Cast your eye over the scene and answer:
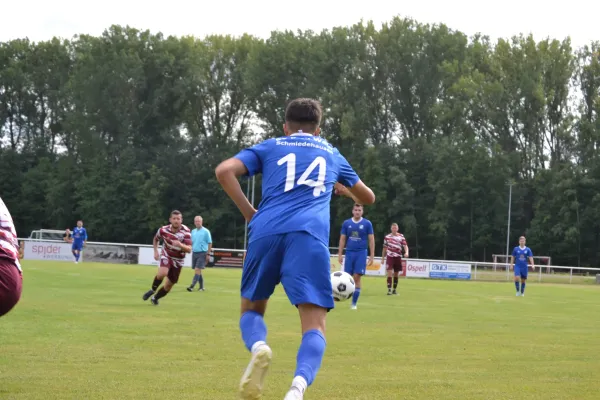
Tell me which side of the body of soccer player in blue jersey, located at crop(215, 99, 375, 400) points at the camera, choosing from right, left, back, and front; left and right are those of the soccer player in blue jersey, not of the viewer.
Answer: back

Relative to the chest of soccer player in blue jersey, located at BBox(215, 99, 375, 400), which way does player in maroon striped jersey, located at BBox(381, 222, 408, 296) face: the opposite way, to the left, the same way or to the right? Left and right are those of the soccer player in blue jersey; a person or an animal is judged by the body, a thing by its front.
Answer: the opposite way

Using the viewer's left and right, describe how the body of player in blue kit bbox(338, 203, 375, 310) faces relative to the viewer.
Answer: facing the viewer

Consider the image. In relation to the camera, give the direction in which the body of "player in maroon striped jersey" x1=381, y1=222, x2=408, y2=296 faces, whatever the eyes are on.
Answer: toward the camera

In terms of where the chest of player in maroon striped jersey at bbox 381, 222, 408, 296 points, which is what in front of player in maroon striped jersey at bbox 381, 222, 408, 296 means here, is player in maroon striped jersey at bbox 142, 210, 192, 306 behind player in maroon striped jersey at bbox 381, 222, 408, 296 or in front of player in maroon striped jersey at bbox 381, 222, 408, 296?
in front

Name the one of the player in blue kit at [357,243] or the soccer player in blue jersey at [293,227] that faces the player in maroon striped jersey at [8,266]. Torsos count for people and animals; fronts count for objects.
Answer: the player in blue kit

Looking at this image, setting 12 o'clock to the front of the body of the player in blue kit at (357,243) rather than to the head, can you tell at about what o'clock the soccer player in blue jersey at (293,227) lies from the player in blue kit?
The soccer player in blue jersey is roughly at 12 o'clock from the player in blue kit.

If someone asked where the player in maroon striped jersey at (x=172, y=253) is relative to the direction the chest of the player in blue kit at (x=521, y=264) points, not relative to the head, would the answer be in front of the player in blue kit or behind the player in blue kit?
in front

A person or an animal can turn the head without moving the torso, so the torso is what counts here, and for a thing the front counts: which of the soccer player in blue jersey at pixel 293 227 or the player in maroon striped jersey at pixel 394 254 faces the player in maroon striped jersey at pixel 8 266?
the player in maroon striped jersey at pixel 394 254

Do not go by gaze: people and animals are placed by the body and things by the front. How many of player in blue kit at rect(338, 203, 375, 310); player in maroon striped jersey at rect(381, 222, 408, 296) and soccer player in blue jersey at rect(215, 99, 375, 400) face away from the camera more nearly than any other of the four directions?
1

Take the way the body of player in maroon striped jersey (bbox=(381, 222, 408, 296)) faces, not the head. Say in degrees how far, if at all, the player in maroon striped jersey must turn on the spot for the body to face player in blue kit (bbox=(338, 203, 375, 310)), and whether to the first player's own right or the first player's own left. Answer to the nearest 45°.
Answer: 0° — they already face them

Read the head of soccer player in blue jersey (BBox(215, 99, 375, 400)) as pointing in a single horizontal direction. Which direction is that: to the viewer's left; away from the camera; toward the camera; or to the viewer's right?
away from the camera
